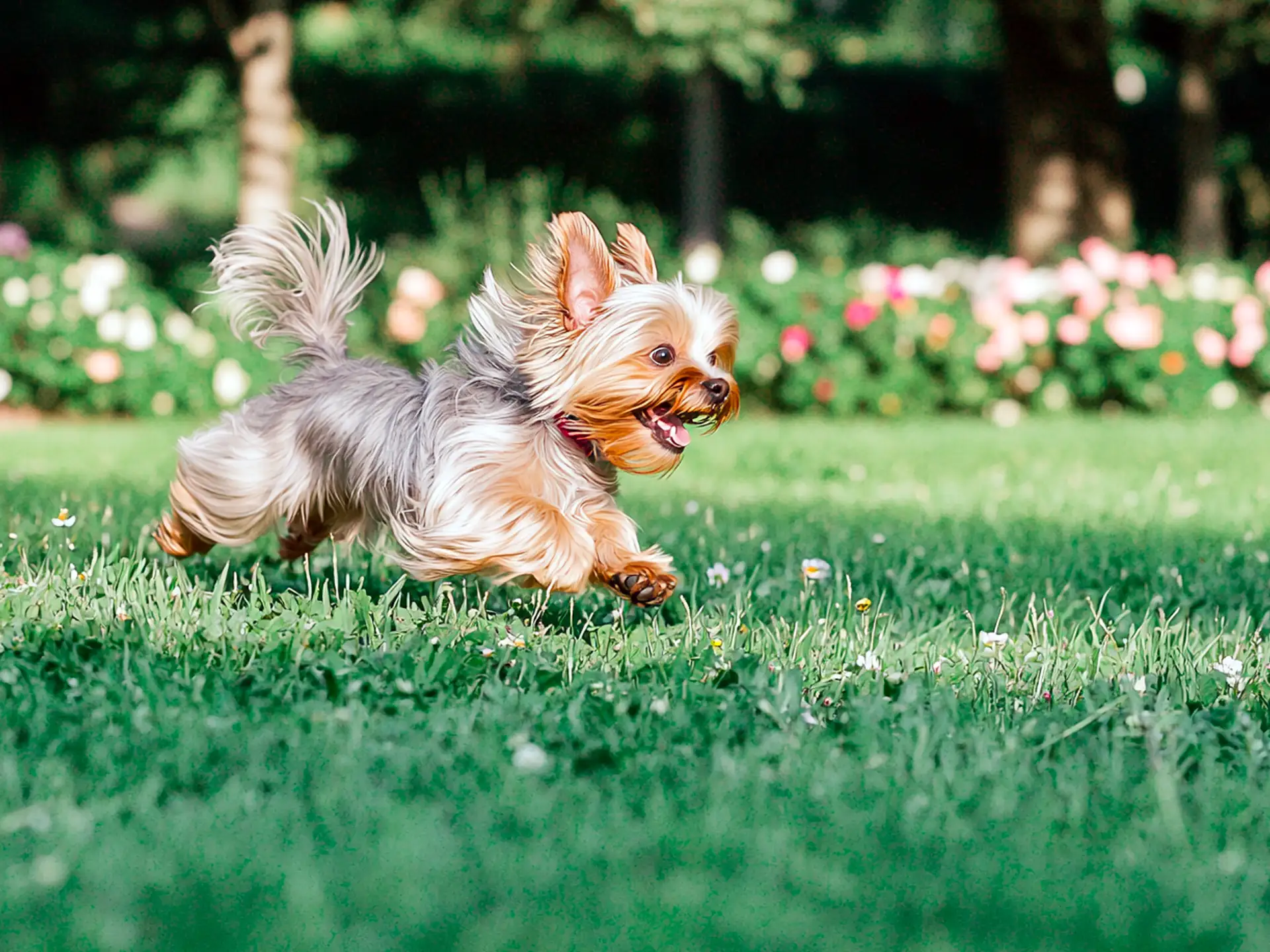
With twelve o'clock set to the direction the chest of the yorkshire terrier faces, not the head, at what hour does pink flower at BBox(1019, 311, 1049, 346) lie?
The pink flower is roughly at 10 o'clock from the yorkshire terrier.

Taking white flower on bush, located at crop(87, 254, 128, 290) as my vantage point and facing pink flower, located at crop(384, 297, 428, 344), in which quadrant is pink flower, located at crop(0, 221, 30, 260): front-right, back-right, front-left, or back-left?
back-left

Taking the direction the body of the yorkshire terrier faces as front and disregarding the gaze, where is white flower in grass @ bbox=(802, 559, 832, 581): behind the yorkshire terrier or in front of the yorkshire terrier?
in front

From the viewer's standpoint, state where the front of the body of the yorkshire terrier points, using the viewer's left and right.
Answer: facing to the right of the viewer

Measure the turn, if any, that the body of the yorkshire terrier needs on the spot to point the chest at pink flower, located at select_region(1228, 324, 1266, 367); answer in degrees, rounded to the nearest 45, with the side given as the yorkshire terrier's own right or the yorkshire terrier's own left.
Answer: approximately 45° to the yorkshire terrier's own left

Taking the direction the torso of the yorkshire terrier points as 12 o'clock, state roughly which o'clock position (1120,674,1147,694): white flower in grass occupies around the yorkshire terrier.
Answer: The white flower in grass is roughly at 1 o'clock from the yorkshire terrier.

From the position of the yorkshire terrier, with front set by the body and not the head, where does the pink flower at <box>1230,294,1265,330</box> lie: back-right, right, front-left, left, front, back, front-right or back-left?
front-left

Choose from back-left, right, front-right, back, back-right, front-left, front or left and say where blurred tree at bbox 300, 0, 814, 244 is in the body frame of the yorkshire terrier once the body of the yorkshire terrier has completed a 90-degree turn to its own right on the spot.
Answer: back

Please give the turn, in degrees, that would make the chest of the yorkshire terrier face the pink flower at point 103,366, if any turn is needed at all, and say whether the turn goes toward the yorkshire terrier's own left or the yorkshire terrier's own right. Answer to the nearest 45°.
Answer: approximately 90° to the yorkshire terrier's own left

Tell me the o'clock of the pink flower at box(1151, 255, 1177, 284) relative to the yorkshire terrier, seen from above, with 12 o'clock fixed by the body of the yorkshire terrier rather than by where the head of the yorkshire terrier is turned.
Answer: The pink flower is roughly at 10 o'clock from the yorkshire terrier.

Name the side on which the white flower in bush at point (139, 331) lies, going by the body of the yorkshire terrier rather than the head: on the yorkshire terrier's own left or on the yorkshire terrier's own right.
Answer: on the yorkshire terrier's own left

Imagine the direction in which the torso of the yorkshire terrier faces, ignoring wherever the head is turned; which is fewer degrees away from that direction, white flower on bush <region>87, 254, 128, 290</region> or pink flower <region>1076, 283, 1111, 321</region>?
the pink flower

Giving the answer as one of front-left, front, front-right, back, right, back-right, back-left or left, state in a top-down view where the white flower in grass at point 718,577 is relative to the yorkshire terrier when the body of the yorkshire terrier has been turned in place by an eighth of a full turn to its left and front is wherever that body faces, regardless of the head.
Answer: front

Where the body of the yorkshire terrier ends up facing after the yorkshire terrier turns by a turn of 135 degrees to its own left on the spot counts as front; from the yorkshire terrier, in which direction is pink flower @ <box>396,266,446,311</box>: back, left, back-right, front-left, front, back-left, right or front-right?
front-right

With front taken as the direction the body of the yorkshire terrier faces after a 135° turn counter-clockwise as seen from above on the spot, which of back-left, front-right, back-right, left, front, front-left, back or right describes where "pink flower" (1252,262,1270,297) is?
right

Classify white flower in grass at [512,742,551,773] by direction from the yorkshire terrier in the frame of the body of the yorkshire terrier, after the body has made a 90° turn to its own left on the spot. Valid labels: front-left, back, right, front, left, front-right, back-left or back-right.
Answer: back
